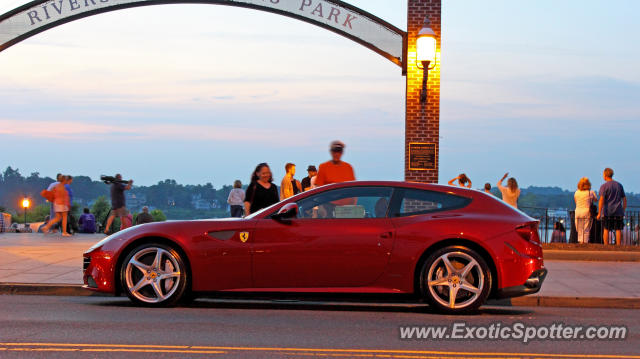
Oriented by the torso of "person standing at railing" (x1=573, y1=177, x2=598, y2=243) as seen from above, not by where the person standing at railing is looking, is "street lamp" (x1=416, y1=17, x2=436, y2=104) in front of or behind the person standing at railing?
behind

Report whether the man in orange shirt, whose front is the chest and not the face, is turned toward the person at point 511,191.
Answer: no

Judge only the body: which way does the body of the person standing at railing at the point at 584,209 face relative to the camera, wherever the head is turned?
away from the camera

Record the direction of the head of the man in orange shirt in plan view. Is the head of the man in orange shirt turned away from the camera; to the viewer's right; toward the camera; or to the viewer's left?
toward the camera

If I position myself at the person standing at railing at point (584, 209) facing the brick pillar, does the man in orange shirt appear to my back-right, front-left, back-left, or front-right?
front-left

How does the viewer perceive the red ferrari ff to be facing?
facing to the left of the viewer

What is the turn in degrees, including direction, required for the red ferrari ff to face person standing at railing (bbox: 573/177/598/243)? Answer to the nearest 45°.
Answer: approximately 135° to its right

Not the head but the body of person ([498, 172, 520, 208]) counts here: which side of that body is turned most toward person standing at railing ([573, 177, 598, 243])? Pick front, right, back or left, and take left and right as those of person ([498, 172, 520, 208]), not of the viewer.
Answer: right

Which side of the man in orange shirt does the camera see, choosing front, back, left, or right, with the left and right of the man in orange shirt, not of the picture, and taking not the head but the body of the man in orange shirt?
front

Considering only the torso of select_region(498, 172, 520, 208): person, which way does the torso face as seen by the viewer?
away from the camera

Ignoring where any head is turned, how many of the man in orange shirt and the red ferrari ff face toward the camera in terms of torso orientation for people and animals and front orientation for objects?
1

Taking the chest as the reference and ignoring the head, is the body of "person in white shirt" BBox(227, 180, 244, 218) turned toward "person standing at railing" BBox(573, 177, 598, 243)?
no

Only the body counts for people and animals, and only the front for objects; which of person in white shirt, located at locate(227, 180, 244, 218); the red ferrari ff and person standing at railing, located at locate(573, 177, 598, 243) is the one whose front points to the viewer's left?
the red ferrari ff
